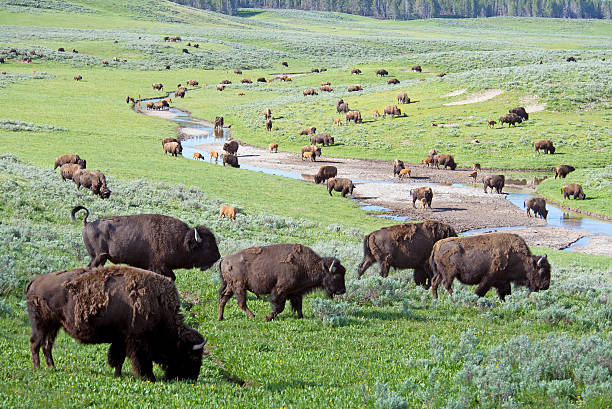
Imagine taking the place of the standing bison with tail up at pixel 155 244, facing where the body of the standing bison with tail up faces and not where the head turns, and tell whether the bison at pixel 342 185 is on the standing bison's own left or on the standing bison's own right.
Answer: on the standing bison's own left

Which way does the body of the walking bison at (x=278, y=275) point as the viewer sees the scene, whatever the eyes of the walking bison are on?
to the viewer's right

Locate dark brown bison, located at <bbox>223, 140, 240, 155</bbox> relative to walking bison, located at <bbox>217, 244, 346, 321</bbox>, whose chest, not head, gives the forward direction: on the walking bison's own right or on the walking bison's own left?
on the walking bison's own left

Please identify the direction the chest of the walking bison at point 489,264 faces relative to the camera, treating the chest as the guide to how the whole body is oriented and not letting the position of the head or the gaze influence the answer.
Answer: to the viewer's right

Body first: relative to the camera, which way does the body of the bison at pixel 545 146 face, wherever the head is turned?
to the viewer's right

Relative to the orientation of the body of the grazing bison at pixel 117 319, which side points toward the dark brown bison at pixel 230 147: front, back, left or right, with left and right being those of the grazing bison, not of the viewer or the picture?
left
